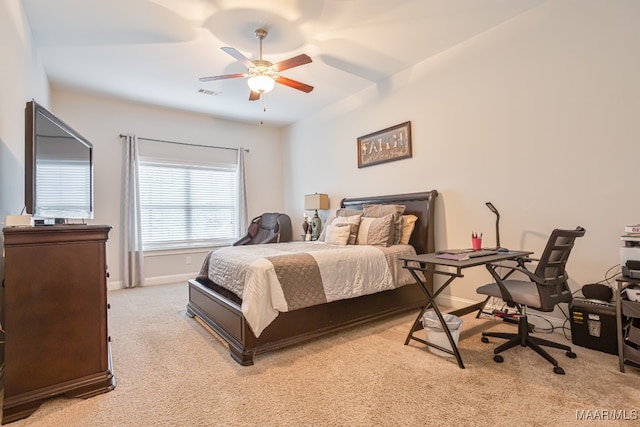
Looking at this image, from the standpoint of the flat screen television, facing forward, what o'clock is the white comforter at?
The white comforter is roughly at 11 o'clock from the flat screen television.

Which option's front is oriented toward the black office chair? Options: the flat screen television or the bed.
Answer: the flat screen television

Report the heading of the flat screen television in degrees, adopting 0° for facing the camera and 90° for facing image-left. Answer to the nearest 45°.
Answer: approximately 315°

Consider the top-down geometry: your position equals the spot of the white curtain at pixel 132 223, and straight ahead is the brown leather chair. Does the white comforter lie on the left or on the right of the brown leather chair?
right

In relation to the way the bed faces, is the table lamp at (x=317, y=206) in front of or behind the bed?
behind

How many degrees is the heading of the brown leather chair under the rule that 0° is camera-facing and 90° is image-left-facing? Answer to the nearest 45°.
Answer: approximately 45°

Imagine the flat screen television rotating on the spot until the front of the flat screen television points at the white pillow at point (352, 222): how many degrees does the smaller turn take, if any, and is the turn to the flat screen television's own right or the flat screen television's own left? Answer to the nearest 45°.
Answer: approximately 45° to the flat screen television's own left

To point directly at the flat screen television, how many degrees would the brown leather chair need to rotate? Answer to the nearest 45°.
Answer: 0° — it already faces it

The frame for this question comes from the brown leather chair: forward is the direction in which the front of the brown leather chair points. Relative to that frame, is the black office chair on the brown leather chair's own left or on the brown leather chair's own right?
on the brown leather chair's own left

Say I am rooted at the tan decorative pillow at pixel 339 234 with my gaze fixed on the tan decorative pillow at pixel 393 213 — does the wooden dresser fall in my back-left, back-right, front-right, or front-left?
back-right

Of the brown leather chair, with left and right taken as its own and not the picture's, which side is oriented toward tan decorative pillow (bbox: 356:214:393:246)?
left

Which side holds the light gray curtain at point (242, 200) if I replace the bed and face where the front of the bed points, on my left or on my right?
on my right
